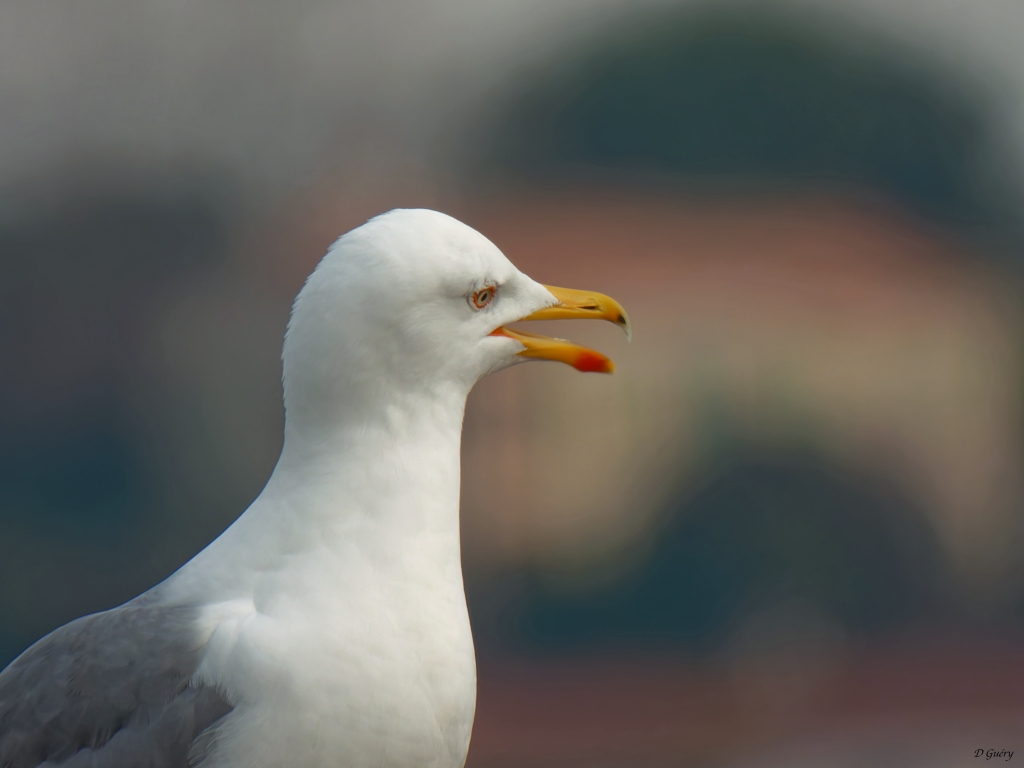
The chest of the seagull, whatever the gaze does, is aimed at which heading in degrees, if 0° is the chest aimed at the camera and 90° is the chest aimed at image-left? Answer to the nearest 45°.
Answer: approximately 270°
